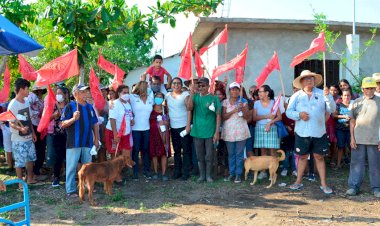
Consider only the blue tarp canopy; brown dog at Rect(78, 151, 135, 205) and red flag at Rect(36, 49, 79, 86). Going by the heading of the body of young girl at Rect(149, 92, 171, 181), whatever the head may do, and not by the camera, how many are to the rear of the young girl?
0

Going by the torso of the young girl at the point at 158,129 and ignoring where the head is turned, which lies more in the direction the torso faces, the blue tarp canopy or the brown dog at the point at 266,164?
the blue tarp canopy

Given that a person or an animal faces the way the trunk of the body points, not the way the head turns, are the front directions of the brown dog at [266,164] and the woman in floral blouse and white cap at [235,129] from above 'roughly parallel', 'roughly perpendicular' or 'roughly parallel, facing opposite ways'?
roughly perpendicular

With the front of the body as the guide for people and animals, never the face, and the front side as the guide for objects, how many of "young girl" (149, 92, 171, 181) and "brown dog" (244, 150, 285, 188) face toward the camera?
1

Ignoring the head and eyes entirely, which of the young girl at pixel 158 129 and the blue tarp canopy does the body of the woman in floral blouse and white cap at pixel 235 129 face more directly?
the blue tarp canopy

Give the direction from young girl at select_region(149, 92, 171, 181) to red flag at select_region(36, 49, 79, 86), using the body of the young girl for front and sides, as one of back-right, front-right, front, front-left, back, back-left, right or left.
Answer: front-right

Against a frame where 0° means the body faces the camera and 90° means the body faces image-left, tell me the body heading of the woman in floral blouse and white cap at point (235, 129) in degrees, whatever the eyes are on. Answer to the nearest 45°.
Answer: approximately 0°

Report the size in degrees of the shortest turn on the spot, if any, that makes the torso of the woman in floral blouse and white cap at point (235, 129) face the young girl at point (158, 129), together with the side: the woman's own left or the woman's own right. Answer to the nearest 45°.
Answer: approximately 90° to the woman's own right

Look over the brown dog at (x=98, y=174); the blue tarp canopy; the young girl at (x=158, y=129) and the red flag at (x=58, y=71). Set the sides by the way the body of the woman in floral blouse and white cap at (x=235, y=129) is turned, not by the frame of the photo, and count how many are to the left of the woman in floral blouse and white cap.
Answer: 0

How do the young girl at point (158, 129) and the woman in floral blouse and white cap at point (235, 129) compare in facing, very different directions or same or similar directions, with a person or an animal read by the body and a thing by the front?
same or similar directions

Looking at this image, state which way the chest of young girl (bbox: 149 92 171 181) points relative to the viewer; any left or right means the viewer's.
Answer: facing the viewer

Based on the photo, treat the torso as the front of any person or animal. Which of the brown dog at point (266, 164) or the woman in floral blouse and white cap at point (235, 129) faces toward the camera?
the woman in floral blouse and white cap
